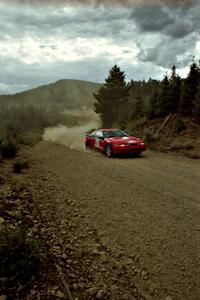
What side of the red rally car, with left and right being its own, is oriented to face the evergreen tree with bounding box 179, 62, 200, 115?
left

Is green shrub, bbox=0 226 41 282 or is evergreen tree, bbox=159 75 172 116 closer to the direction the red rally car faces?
the green shrub

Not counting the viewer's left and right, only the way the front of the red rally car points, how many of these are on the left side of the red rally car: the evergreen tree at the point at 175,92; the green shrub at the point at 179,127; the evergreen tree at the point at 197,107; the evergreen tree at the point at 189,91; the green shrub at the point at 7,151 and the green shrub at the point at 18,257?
4

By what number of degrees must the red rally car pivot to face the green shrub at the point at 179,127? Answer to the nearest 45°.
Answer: approximately 90° to its left

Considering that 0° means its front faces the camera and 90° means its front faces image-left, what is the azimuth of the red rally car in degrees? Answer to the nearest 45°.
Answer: approximately 315°

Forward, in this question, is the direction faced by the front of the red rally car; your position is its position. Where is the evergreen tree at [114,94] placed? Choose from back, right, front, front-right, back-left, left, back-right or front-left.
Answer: back-left

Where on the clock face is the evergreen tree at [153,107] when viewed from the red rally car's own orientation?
The evergreen tree is roughly at 8 o'clock from the red rally car.

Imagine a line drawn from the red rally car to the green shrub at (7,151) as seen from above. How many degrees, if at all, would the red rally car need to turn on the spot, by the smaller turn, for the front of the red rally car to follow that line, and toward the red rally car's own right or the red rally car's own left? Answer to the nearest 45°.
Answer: approximately 135° to the red rally car's own right

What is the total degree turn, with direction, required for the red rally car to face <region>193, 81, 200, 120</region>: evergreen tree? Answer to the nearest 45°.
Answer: approximately 90° to its left
